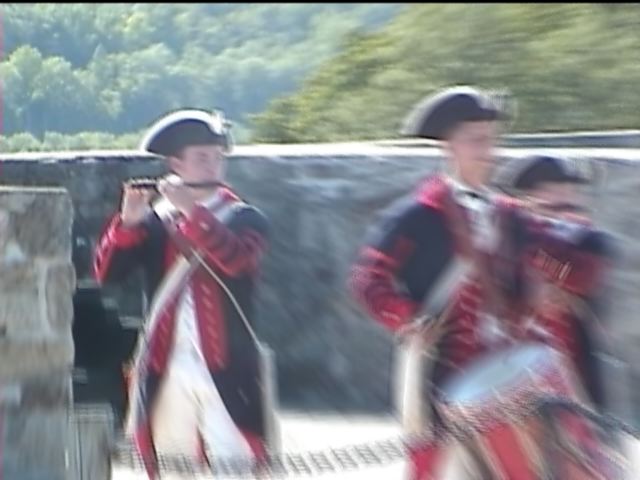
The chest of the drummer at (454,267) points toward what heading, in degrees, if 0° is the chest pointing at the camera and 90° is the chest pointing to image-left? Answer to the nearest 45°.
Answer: approximately 315°

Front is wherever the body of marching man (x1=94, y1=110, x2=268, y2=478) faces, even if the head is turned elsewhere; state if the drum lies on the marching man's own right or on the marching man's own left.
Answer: on the marching man's own left

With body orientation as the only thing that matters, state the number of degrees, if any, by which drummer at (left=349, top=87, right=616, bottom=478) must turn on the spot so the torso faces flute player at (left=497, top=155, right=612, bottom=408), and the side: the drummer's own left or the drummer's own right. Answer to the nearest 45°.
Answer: approximately 90° to the drummer's own left

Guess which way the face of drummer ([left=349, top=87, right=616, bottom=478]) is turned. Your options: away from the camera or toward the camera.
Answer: toward the camera

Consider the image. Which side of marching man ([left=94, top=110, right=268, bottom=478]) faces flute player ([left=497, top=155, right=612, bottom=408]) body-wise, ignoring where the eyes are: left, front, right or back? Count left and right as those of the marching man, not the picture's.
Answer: left

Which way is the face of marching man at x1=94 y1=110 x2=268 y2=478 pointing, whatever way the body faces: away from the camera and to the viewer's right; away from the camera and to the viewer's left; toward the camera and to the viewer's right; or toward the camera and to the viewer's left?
toward the camera and to the viewer's right

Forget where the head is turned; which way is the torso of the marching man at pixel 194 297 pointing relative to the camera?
toward the camera

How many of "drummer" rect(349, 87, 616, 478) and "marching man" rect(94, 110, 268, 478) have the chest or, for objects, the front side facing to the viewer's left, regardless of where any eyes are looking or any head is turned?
0
